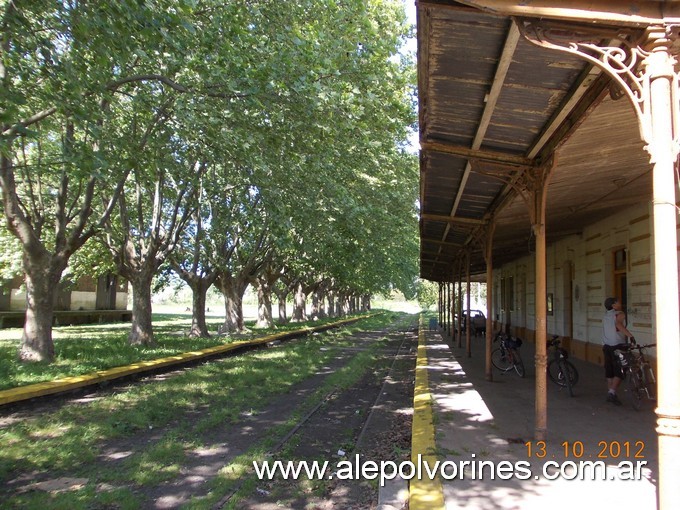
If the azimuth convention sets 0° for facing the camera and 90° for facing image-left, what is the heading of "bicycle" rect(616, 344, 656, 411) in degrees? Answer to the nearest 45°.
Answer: approximately 45°

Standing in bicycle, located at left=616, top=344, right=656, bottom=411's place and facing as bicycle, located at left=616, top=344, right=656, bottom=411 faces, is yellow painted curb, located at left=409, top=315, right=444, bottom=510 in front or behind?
in front

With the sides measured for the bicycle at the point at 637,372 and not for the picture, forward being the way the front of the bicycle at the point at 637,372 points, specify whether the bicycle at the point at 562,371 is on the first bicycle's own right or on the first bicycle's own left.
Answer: on the first bicycle's own right

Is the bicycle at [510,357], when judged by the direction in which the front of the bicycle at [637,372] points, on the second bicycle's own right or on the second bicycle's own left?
on the second bicycle's own right
